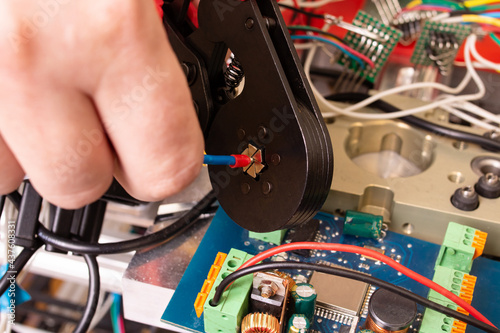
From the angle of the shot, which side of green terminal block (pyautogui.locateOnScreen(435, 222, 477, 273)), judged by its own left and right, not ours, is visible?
right

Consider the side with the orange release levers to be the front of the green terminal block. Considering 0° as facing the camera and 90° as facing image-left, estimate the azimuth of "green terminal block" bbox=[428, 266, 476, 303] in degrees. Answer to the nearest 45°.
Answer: approximately 270°

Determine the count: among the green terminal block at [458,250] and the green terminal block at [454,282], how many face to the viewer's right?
2
